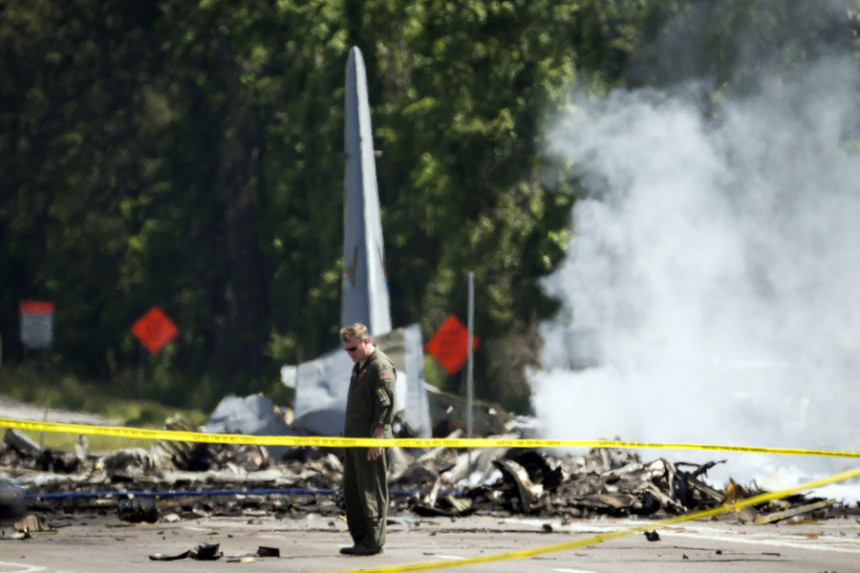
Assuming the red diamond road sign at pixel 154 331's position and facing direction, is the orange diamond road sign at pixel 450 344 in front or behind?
in front

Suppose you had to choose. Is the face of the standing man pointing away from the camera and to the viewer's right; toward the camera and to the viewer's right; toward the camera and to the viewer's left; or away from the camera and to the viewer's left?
toward the camera and to the viewer's left

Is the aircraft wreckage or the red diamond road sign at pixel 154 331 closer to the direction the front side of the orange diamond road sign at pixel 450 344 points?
the aircraft wreckage

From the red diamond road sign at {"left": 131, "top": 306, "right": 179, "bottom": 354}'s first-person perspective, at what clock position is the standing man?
The standing man is roughly at 12 o'clock from the red diamond road sign.

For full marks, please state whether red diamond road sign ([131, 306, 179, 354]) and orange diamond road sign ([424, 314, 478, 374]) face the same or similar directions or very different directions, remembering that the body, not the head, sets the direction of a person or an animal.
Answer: same or similar directions

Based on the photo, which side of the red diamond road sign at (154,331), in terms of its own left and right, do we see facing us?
front

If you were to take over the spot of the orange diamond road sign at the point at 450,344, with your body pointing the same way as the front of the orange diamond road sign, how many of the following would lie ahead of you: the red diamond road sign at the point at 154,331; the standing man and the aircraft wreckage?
2

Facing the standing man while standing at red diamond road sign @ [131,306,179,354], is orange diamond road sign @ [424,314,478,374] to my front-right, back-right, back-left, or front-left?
front-left

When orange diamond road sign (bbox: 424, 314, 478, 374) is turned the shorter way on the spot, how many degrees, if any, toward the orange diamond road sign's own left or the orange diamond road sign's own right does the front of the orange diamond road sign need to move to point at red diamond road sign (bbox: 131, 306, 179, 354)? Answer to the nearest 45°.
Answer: approximately 135° to the orange diamond road sign's own right

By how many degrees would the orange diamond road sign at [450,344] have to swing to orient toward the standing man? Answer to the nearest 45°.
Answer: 0° — it already faces them

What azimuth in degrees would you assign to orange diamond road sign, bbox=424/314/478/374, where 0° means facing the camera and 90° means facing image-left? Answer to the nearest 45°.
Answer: approximately 0°
